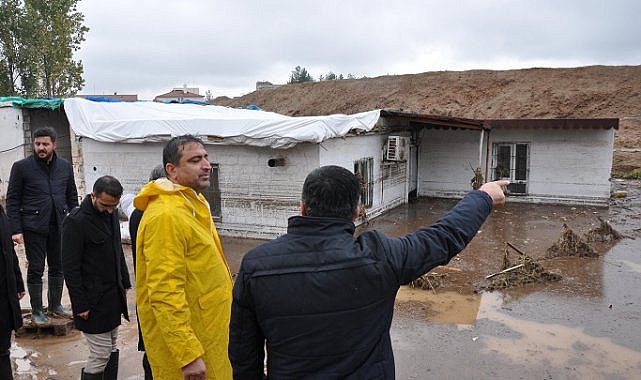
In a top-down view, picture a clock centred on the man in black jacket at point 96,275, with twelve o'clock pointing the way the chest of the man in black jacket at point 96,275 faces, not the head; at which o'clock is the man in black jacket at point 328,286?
the man in black jacket at point 328,286 is roughly at 1 o'clock from the man in black jacket at point 96,275.

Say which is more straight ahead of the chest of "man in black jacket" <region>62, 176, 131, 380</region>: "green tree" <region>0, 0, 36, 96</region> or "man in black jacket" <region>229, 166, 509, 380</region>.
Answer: the man in black jacket

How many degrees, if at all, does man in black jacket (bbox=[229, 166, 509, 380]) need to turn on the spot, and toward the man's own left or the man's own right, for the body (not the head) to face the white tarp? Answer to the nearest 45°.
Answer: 0° — they already face it

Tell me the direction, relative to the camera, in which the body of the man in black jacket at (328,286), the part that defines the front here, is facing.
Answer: away from the camera

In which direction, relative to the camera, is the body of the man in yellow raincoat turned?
to the viewer's right

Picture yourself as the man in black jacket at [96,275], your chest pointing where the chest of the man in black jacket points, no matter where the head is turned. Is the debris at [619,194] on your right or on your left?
on your left

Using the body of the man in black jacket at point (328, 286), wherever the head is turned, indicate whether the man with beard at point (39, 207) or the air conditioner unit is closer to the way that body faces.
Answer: the air conditioner unit

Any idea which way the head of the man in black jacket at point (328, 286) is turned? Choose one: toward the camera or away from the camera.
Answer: away from the camera

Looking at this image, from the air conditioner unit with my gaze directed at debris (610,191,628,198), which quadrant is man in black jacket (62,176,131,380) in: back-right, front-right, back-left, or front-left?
back-right

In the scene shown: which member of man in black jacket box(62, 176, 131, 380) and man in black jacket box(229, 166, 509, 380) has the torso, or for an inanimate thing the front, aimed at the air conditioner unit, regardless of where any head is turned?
man in black jacket box(229, 166, 509, 380)

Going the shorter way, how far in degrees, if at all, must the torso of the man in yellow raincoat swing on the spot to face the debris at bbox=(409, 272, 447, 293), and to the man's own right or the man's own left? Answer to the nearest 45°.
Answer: approximately 45° to the man's own left

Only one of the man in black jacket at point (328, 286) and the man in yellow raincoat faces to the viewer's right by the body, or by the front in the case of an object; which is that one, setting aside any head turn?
the man in yellow raincoat

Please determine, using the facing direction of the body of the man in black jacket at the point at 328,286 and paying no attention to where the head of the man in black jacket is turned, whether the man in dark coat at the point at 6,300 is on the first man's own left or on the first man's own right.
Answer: on the first man's own left

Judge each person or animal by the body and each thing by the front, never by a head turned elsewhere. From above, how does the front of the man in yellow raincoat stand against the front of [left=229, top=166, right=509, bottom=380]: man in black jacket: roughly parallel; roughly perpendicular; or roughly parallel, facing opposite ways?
roughly perpendicular

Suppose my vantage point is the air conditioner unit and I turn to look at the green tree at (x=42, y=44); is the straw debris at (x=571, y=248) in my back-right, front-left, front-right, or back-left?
back-left
